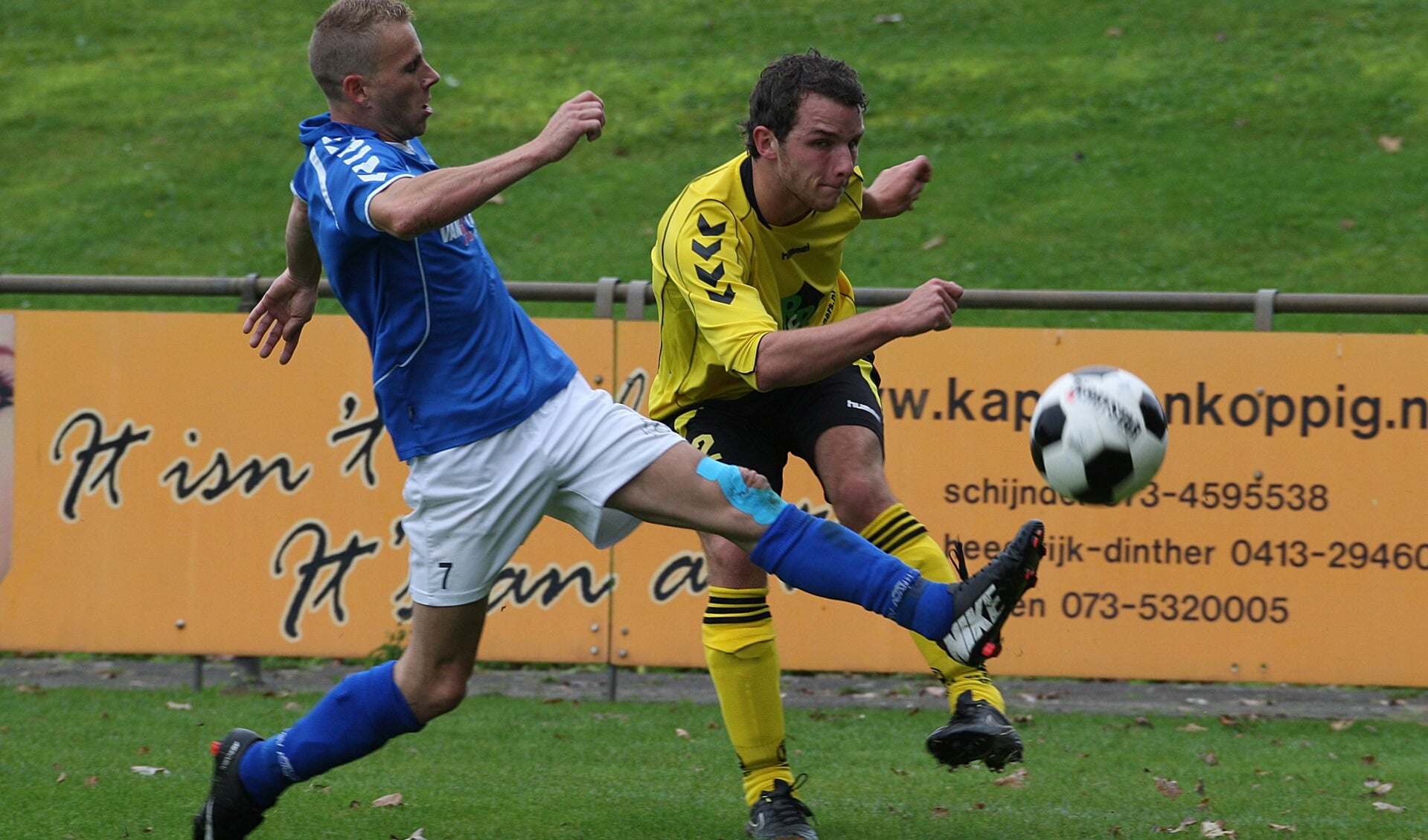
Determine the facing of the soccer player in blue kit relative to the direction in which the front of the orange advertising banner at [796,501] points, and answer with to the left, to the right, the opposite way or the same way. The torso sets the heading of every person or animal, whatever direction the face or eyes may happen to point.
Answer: to the left

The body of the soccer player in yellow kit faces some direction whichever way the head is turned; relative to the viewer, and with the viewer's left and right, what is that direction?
facing the viewer and to the right of the viewer

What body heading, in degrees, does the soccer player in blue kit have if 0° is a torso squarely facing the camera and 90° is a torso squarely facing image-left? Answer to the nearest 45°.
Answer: approximately 270°

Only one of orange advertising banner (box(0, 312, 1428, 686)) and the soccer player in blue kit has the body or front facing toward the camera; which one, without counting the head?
the orange advertising banner

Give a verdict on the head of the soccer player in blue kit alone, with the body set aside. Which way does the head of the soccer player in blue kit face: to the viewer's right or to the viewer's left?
to the viewer's right

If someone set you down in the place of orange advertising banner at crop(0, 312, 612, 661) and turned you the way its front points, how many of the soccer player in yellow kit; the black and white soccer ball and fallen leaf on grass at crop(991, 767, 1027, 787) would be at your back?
0

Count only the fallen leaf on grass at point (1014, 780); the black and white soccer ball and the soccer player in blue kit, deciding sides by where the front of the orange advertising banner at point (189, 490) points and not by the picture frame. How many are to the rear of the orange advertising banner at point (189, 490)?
0

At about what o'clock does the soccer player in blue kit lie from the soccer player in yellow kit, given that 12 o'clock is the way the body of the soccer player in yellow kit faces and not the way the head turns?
The soccer player in blue kit is roughly at 3 o'clock from the soccer player in yellow kit.

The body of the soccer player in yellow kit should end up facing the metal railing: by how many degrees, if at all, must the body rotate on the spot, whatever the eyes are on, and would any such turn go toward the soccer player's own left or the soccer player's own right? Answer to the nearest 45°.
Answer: approximately 135° to the soccer player's own left

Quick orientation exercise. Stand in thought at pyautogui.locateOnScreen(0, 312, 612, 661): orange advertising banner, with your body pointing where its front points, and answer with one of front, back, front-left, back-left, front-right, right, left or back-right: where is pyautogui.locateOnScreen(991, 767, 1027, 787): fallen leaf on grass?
front-left

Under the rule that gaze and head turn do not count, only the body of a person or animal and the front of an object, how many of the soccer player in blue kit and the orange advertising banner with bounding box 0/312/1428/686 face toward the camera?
1

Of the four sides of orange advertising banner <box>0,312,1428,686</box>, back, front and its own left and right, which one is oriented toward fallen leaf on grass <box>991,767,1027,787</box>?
front

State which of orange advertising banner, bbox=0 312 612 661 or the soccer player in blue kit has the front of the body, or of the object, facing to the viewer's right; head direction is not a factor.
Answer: the soccer player in blue kit

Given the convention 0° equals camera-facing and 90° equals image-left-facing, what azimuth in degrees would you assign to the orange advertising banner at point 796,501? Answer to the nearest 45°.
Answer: approximately 0°

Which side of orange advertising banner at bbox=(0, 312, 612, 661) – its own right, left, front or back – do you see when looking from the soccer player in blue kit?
front
